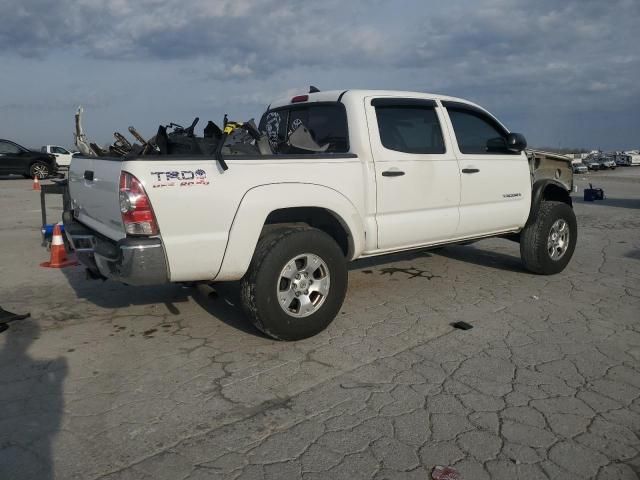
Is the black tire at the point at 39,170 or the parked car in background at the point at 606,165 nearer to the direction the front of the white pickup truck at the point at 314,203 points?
the parked car in background

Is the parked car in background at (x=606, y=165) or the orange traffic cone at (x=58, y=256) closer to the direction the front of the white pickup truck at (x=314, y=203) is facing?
the parked car in background

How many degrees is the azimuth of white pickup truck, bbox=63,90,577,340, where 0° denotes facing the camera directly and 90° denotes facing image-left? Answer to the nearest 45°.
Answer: approximately 225°

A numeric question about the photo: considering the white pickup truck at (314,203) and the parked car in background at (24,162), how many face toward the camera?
0

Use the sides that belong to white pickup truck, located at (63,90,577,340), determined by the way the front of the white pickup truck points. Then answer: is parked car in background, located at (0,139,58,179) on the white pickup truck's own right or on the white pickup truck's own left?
on the white pickup truck's own left

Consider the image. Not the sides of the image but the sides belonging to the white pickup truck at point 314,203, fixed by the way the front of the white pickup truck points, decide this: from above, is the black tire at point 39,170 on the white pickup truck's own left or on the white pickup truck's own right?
on the white pickup truck's own left

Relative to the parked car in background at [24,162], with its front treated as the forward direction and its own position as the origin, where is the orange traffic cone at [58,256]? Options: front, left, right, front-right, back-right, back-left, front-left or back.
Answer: right
